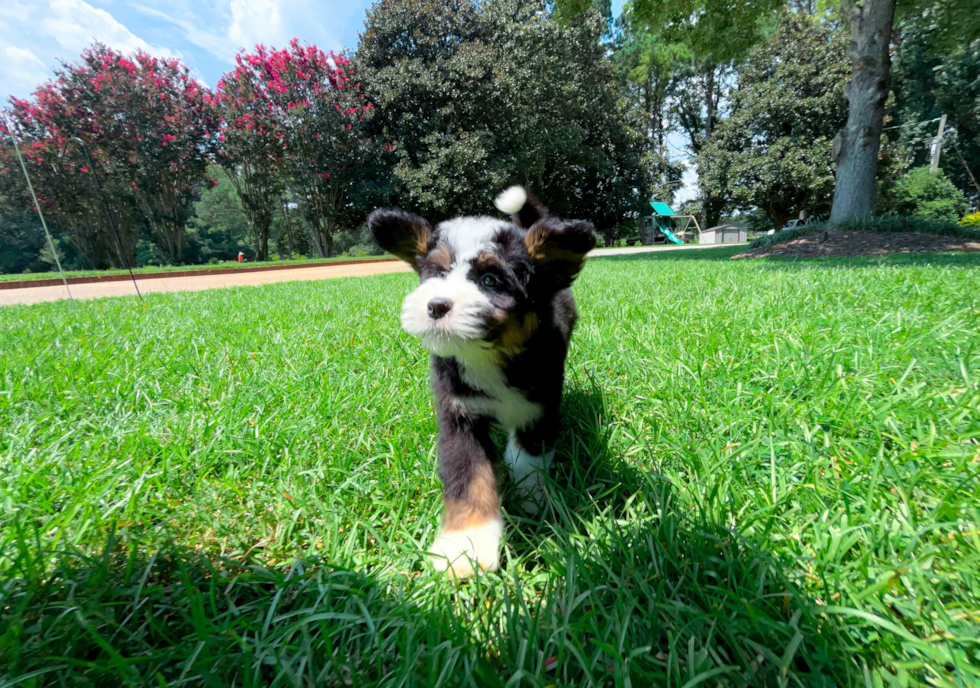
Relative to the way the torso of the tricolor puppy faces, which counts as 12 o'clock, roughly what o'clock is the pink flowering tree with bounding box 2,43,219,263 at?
The pink flowering tree is roughly at 5 o'clock from the tricolor puppy.

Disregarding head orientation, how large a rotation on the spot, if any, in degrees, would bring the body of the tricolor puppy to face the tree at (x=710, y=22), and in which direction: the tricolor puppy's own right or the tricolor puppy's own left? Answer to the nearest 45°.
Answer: approximately 135° to the tricolor puppy's own left

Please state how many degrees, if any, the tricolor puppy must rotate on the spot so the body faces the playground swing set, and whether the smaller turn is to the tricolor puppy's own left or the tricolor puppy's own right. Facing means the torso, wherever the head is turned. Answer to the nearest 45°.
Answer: approximately 135° to the tricolor puppy's own left

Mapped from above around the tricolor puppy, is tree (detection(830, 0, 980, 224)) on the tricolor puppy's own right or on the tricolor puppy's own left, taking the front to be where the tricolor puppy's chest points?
on the tricolor puppy's own left

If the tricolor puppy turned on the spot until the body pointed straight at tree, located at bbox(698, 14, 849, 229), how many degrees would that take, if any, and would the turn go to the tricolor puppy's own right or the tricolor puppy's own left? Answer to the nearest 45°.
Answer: approximately 135° to the tricolor puppy's own left

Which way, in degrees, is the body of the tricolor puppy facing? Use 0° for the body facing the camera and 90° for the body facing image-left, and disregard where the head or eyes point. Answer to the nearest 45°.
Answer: approximately 0°

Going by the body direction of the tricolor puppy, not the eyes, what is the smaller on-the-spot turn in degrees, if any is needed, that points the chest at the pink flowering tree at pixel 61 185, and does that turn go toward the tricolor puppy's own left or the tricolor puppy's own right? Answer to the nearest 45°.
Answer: approximately 135° to the tricolor puppy's own right

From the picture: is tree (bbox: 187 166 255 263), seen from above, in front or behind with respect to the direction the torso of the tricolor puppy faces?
behind

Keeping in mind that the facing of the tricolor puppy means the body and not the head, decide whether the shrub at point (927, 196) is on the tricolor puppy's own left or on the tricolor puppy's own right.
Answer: on the tricolor puppy's own left
